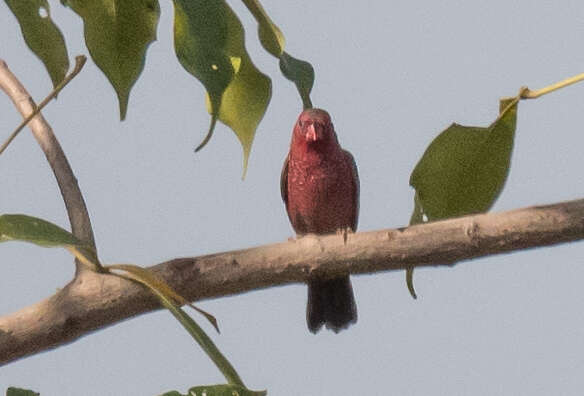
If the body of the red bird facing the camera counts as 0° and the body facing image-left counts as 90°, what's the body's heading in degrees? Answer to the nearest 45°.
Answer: approximately 0°

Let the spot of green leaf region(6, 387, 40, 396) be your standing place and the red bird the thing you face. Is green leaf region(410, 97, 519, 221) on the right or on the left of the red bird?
right
